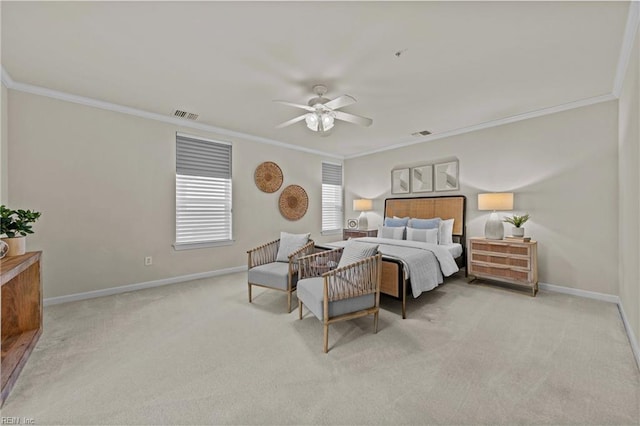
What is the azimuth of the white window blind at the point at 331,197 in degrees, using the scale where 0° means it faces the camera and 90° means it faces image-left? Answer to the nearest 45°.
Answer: approximately 315°

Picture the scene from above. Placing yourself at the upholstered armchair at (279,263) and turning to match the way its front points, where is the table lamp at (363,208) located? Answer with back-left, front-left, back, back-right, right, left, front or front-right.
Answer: back

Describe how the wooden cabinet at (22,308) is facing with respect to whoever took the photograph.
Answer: facing to the right of the viewer

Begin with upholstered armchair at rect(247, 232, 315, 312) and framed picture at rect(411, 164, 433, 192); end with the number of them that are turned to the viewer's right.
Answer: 0

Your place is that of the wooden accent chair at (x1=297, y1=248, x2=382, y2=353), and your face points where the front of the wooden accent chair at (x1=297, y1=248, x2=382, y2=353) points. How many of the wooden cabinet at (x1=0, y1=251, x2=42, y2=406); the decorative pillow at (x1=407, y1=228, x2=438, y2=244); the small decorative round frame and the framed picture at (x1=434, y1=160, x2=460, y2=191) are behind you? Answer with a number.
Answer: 2

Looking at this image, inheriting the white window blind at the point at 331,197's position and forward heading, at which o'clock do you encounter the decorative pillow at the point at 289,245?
The decorative pillow is roughly at 2 o'clock from the white window blind.

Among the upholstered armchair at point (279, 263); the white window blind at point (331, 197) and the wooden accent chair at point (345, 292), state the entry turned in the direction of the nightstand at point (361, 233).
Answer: the white window blind

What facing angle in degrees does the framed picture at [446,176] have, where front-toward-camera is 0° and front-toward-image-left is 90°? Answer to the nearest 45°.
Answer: approximately 45°
